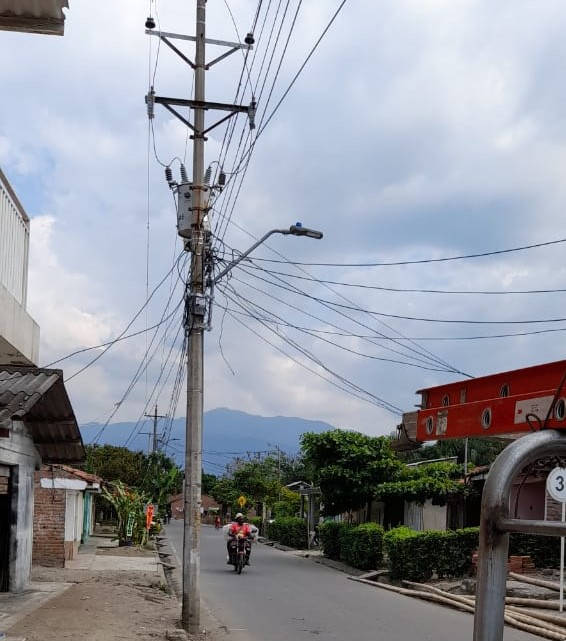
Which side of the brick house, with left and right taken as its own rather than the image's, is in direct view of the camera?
right

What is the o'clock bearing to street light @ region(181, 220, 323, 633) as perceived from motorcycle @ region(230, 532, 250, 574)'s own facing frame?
The street light is roughly at 12 o'clock from the motorcycle.

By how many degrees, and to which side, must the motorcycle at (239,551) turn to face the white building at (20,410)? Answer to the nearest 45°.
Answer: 0° — it already faces it

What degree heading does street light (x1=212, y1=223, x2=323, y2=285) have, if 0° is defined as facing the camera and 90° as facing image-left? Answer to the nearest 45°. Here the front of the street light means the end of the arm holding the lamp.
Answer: approximately 270°

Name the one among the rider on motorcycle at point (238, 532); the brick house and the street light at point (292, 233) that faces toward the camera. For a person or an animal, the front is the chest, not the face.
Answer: the rider on motorcycle

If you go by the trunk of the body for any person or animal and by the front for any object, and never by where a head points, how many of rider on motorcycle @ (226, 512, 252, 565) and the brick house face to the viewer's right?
1

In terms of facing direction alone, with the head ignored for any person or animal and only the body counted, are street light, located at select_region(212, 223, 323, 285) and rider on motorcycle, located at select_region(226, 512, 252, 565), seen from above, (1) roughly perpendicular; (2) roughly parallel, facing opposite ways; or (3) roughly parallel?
roughly perpendicular

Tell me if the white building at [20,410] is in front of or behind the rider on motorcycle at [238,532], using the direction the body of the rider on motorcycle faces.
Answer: in front

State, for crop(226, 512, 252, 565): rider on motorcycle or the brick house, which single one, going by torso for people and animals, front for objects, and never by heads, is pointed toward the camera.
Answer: the rider on motorcycle

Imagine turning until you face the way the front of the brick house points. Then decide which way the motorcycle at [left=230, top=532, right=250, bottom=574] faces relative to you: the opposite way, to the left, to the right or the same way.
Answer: to the right

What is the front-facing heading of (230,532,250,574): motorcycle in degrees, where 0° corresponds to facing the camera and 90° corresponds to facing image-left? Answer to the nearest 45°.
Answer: approximately 0°

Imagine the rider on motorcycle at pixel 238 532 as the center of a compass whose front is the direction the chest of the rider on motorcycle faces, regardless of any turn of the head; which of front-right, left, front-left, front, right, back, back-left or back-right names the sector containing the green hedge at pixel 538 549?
front-left

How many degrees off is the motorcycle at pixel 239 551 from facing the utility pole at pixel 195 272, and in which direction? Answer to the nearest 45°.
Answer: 0° — it already faces it

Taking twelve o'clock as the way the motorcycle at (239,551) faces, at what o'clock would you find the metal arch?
The metal arch is roughly at 12 o'clock from the motorcycle.

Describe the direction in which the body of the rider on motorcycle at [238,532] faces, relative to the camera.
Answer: toward the camera
